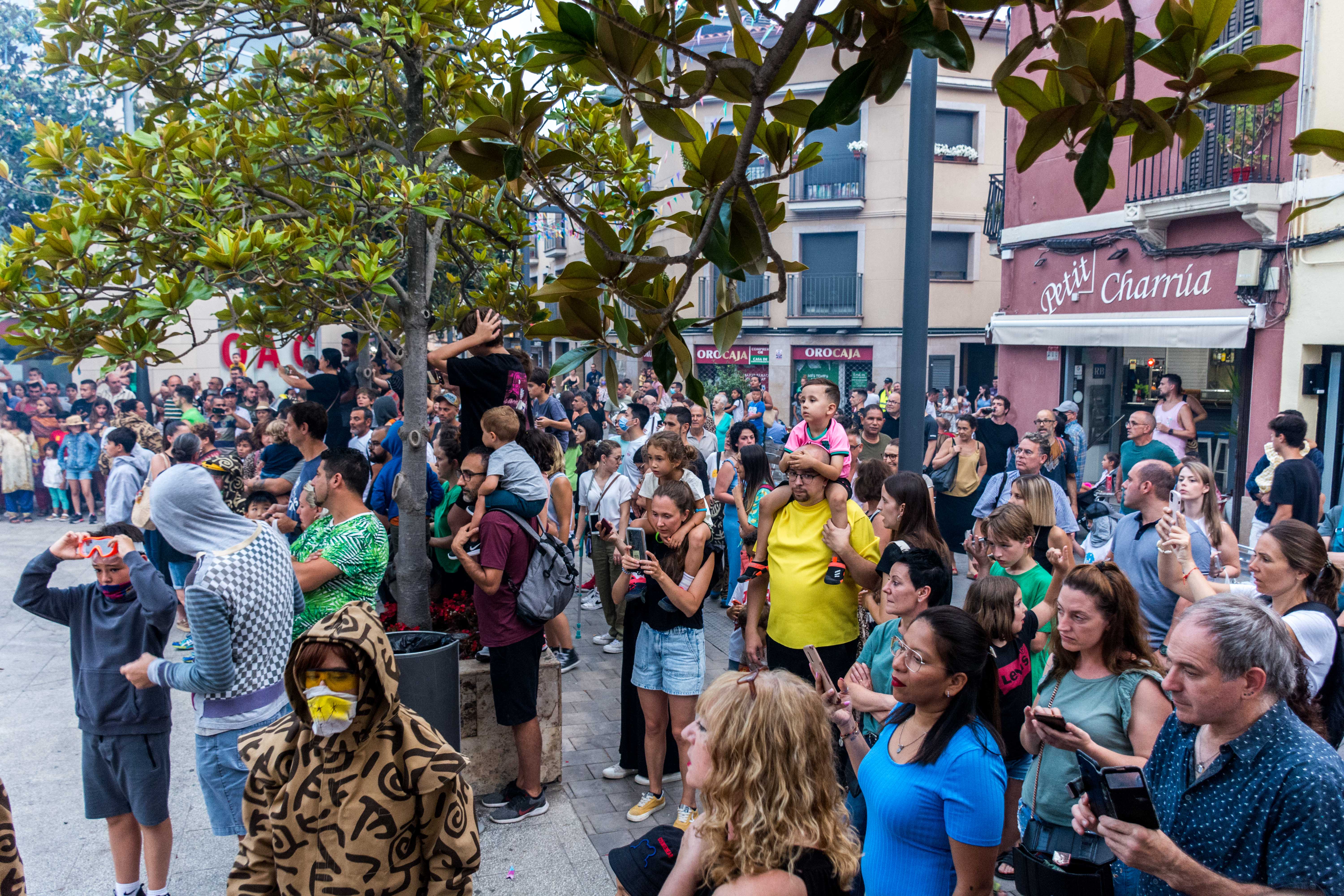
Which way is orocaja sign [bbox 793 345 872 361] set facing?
toward the camera

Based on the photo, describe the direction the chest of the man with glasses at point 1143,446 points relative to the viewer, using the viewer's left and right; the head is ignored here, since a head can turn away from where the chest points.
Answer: facing the viewer and to the left of the viewer

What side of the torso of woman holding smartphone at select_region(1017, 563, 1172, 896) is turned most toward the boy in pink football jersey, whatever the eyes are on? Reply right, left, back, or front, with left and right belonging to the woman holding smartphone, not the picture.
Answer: right

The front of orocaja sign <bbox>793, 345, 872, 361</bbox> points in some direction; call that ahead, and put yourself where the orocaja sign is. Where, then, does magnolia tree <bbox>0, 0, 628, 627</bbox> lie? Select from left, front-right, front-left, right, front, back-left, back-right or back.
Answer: front

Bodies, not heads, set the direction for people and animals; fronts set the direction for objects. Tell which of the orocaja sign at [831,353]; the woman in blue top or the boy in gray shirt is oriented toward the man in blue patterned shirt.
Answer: the orocaja sign

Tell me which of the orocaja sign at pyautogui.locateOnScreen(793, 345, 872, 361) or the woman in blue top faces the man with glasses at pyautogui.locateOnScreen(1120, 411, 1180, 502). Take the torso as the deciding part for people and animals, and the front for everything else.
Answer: the orocaja sign

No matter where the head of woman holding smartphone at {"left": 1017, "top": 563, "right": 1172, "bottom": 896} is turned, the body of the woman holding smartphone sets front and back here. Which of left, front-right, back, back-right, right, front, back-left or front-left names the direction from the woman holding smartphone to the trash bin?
front-right

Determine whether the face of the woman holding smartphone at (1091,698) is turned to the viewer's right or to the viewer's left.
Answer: to the viewer's left

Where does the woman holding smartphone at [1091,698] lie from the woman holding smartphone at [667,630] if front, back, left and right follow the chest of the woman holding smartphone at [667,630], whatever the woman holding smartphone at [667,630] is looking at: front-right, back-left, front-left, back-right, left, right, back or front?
left

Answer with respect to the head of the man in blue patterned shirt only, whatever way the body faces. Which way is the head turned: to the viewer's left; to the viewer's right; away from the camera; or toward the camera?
to the viewer's left

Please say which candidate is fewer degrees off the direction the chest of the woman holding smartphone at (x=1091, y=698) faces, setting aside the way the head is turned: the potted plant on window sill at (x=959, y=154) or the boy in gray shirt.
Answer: the boy in gray shirt

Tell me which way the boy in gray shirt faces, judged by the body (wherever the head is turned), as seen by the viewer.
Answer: to the viewer's left
